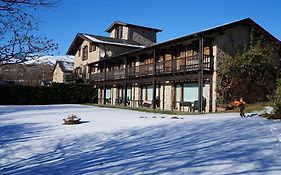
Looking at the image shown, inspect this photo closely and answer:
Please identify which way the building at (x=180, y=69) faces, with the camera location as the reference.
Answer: facing the viewer and to the left of the viewer

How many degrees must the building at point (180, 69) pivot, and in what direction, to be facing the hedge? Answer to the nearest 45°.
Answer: approximately 90° to its right
